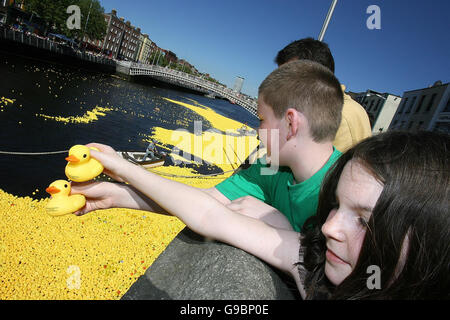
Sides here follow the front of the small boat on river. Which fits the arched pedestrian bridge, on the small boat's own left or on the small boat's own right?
on the small boat's own right

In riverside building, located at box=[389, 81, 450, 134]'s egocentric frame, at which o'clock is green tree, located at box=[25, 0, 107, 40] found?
The green tree is roughly at 1 o'clock from the riverside building.

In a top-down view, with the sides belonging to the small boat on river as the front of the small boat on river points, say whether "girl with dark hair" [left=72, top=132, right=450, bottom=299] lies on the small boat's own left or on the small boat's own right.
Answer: on the small boat's own left

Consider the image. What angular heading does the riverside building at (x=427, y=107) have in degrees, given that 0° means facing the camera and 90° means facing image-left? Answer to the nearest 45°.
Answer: approximately 45°

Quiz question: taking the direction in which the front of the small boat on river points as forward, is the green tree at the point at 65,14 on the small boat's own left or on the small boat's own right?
on the small boat's own right

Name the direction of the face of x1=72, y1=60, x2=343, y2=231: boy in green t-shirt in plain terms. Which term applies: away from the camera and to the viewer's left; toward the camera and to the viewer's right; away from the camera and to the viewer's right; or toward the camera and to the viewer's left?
away from the camera and to the viewer's left

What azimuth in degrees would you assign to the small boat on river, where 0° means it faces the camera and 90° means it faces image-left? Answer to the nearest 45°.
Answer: approximately 90°
